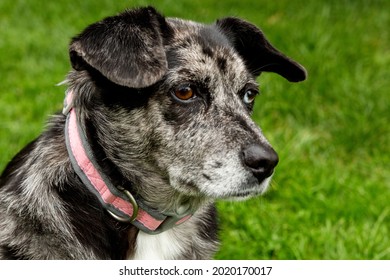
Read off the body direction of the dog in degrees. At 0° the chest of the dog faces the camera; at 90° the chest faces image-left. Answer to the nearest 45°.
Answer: approximately 315°
